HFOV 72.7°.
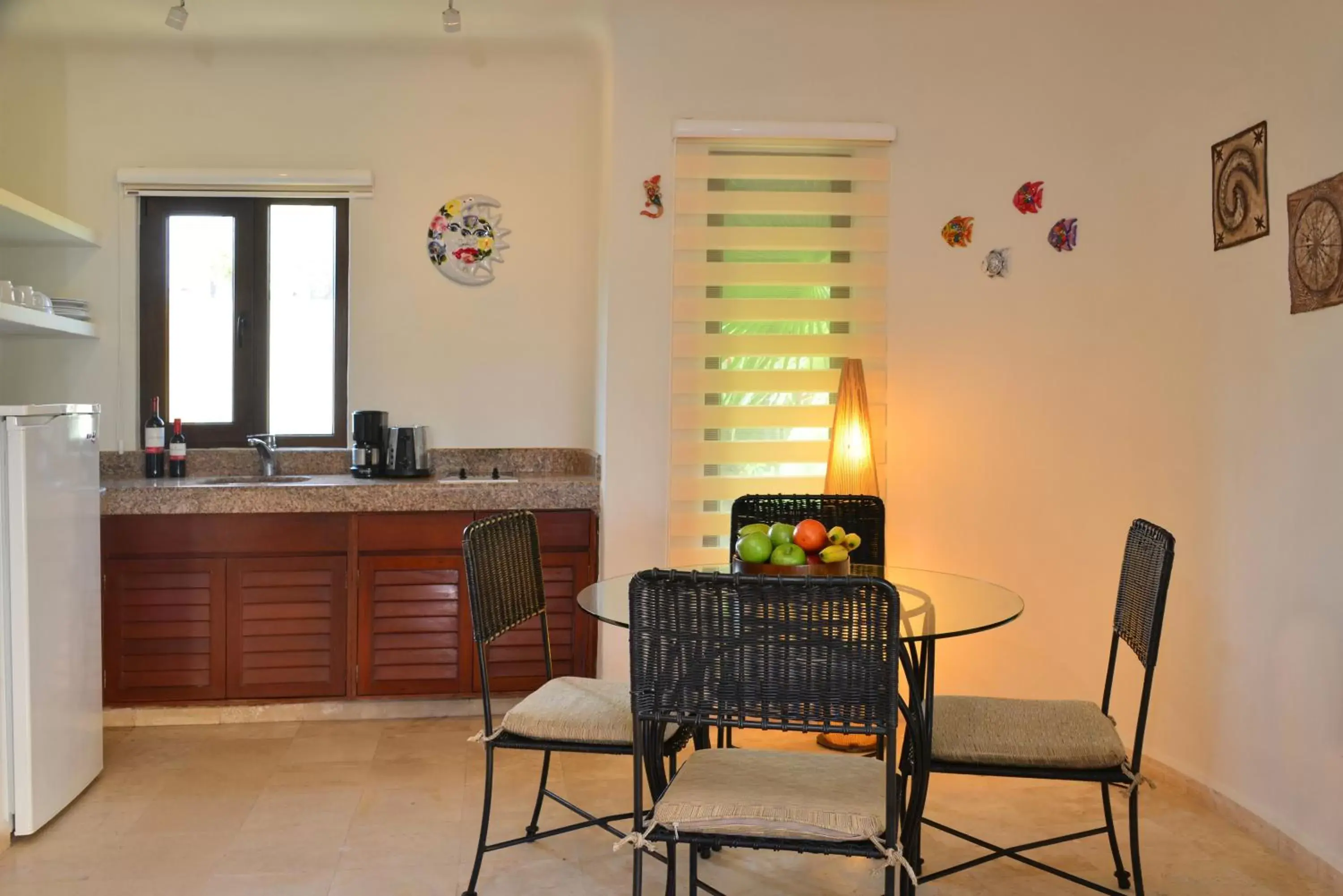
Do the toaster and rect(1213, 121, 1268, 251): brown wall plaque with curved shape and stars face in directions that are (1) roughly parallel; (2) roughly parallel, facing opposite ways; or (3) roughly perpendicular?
roughly perpendicular

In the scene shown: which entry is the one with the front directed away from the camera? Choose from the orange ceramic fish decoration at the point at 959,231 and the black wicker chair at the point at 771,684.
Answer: the black wicker chair

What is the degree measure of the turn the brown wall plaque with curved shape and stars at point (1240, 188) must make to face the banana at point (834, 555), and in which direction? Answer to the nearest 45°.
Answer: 0° — it already faces it

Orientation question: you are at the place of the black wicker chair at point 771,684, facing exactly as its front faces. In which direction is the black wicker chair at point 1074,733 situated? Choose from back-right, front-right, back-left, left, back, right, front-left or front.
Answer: front-right

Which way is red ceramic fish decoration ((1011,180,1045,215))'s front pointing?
to the viewer's left

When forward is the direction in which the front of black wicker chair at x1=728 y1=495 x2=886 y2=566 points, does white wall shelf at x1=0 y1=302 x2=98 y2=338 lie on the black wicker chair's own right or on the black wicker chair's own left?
on the black wicker chair's own right

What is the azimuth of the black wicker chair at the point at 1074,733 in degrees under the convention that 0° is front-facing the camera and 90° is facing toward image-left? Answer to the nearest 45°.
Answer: approximately 90°

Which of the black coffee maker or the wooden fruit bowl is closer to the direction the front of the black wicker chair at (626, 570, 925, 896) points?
the wooden fruit bowl

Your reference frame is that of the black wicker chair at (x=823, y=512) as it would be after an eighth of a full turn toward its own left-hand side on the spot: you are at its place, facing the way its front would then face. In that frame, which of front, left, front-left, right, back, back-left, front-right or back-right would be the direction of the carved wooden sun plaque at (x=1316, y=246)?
front-left

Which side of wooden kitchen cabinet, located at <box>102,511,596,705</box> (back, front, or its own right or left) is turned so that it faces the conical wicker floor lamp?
left

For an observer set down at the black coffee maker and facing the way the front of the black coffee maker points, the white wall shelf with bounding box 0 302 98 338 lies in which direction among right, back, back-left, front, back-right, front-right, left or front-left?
right

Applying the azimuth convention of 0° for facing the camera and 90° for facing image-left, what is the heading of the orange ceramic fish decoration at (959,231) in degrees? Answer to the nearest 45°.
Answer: approximately 90°

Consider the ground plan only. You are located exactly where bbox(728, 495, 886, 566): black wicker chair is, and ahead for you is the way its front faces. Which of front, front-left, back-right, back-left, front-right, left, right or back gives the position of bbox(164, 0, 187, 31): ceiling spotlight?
right

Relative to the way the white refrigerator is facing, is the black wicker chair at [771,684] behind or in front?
in front
